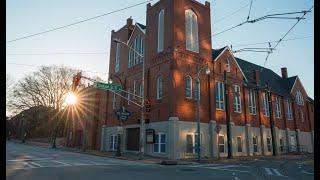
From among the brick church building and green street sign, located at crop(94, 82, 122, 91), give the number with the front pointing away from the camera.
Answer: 0

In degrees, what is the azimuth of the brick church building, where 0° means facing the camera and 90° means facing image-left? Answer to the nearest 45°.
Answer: approximately 45°

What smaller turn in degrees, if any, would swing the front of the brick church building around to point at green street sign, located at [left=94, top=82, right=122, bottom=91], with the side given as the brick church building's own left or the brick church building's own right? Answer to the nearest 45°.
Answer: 0° — it already faces it

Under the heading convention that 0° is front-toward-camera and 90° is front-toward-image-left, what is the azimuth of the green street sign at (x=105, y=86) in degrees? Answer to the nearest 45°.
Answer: approximately 0°
